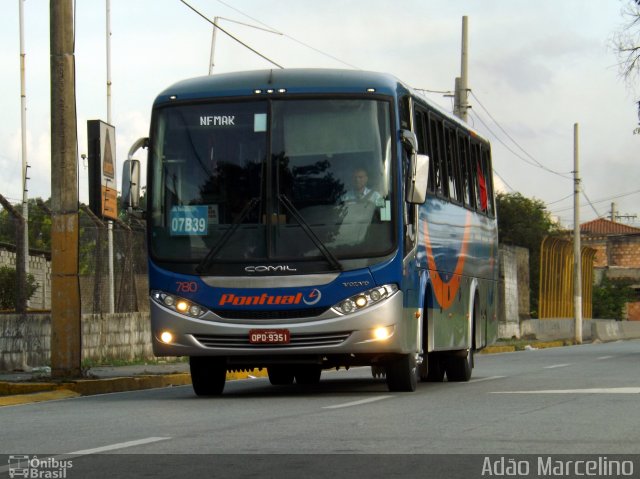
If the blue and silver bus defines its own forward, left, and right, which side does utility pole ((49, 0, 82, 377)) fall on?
on its right

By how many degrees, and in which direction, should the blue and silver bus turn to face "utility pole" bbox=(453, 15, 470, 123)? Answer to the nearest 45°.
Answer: approximately 180°

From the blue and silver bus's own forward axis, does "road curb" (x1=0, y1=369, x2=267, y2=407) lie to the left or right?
on its right

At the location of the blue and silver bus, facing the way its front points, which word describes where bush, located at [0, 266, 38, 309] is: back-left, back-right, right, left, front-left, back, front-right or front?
back-right

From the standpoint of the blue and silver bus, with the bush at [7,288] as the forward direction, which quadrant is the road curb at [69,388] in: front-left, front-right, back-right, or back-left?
front-left

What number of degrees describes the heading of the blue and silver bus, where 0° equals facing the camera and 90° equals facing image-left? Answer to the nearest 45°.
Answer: approximately 0°
